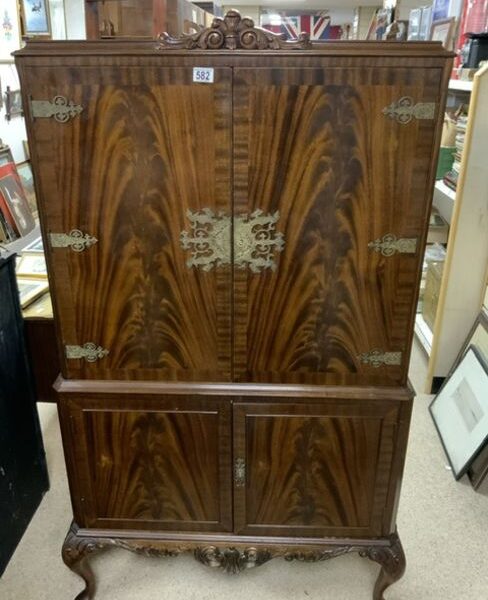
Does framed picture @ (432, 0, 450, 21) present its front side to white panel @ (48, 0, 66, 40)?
no

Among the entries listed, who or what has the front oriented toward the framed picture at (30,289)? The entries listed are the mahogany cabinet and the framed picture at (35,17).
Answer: the framed picture at (35,17)

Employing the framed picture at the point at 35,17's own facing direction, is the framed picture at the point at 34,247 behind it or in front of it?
in front

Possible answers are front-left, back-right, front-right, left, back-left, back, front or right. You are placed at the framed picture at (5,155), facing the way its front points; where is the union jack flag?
left

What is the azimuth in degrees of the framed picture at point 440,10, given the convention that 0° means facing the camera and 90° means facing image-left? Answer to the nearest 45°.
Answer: approximately 0°

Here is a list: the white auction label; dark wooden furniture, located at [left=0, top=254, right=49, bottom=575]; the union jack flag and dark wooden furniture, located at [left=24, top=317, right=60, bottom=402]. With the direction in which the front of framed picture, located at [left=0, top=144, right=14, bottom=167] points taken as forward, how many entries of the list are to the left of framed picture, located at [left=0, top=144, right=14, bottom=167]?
1

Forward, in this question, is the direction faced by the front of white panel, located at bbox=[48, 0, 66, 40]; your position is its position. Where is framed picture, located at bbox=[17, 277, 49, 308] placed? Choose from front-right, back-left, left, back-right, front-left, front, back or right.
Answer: front

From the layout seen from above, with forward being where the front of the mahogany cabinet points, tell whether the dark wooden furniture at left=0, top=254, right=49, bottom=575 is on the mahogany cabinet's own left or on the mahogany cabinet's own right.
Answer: on the mahogany cabinet's own right

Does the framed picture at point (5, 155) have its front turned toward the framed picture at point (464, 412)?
yes

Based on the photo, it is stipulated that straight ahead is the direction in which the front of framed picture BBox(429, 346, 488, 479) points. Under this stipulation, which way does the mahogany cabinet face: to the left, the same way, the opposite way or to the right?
to the left

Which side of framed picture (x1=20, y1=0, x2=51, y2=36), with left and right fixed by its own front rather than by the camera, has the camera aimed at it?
front

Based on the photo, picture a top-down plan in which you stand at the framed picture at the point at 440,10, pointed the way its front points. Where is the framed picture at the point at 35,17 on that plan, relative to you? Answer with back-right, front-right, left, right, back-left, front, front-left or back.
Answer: right

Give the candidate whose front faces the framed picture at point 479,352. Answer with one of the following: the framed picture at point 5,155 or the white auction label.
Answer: the framed picture at point 5,155

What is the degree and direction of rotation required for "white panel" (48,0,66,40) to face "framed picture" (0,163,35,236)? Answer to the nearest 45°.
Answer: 0° — it already faces it

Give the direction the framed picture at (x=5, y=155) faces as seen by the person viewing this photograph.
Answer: facing the viewer and to the right of the viewer

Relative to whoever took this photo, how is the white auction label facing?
facing the viewer

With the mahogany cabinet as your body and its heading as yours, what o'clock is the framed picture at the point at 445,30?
The framed picture is roughly at 7 o'clock from the mahogany cabinet.

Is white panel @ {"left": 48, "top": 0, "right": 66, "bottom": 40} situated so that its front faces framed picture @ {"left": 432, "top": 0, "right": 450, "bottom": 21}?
no
